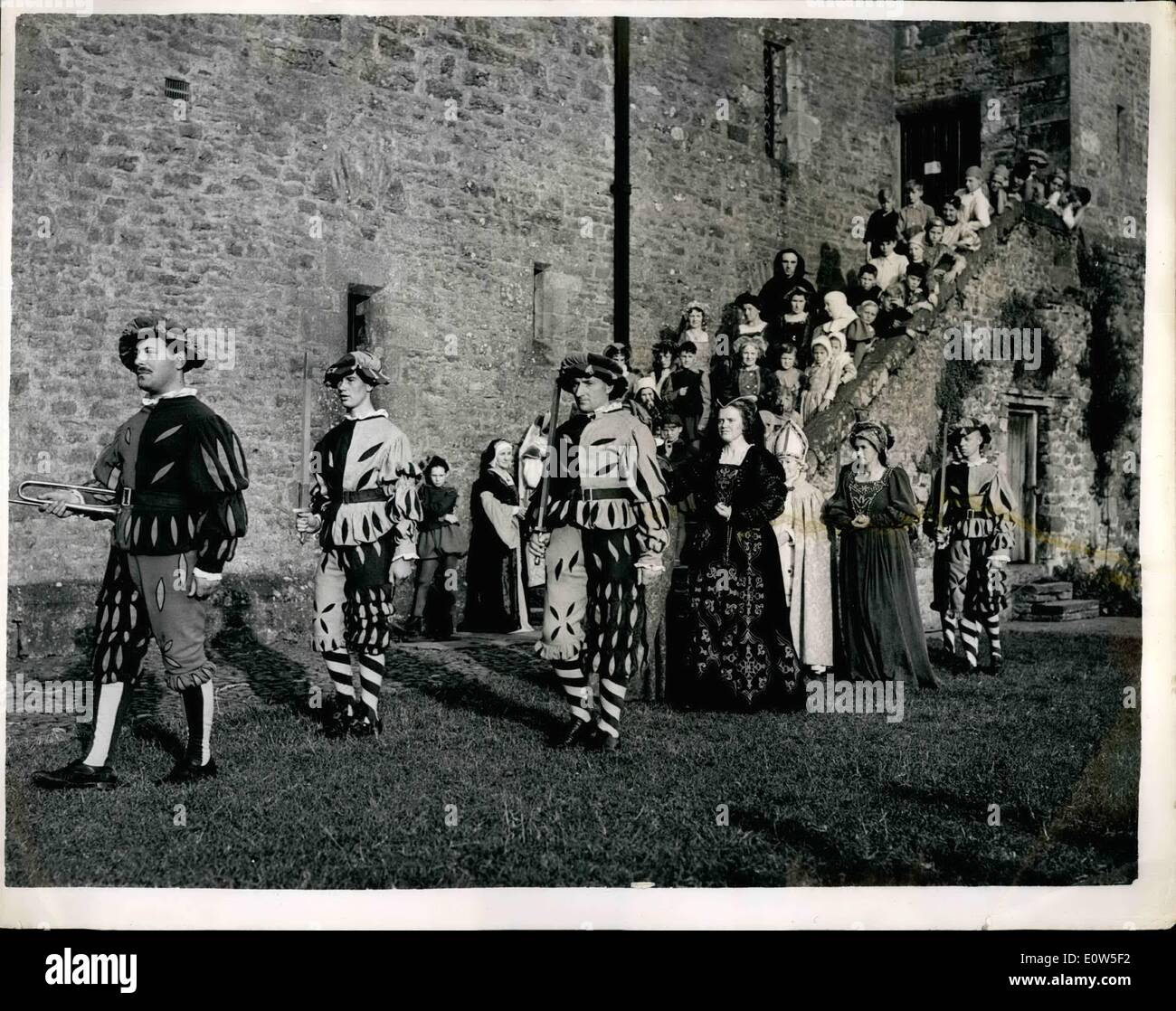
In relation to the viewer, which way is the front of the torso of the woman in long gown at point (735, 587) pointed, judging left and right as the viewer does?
facing the viewer and to the left of the viewer

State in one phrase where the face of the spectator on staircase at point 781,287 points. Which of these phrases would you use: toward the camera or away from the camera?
toward the camera

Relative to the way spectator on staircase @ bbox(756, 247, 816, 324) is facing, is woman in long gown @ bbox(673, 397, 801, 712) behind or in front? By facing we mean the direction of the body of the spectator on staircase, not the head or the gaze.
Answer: in front

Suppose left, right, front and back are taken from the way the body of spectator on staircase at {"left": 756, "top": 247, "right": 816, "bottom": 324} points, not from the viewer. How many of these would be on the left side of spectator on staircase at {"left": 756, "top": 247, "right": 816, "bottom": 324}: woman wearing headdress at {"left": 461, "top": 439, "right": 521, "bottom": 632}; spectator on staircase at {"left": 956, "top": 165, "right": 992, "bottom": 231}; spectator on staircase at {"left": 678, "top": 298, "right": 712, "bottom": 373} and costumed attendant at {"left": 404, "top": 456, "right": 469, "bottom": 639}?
1

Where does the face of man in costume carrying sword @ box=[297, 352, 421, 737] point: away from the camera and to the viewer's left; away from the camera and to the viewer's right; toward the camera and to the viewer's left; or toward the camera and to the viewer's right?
toward the camera and to the viewer's left

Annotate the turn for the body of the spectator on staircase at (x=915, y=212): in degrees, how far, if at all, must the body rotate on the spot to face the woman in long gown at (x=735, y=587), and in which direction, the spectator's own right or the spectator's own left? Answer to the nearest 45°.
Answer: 0° — they already face them

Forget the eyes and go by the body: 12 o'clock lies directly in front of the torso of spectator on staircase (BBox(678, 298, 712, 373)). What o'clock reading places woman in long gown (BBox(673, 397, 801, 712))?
The woman in long gown is roughly at 12 o'clock from the spectator on staircase.

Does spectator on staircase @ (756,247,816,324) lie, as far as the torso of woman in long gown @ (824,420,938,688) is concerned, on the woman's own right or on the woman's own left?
on the woman's own right

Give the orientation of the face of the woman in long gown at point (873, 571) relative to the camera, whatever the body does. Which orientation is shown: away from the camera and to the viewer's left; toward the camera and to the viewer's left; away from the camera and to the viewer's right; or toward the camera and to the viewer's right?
toward the camera and to the viewer's left

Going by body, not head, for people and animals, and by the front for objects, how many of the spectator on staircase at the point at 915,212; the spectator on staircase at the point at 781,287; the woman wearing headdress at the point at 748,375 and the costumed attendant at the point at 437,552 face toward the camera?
4

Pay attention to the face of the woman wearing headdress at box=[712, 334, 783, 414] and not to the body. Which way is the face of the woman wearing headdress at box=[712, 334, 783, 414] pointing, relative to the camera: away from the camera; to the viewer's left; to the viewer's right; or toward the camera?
toward the camera

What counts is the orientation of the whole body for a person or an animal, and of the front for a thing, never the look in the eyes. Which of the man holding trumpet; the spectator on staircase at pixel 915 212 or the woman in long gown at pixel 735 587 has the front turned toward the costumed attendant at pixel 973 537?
the spectator on staircase

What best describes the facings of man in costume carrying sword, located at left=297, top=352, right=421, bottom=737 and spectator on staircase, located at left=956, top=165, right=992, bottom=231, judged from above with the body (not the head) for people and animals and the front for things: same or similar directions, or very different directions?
same or similar directions

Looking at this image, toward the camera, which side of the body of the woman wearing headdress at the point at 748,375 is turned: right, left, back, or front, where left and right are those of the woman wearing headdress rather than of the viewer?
front

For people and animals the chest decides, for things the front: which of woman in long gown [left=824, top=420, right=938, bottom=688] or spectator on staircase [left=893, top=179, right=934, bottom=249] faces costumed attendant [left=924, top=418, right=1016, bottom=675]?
the spectator on staircase
